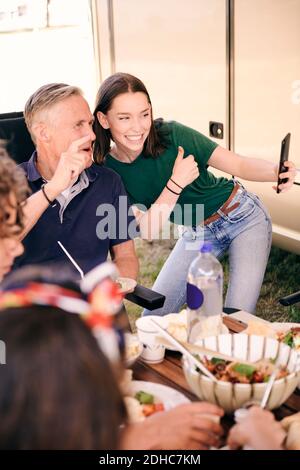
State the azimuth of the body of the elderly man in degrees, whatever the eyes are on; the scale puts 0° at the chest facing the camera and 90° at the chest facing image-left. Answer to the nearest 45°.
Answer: approximately 315°

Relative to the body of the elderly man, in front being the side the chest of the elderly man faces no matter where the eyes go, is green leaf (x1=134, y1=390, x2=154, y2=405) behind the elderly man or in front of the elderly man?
in front

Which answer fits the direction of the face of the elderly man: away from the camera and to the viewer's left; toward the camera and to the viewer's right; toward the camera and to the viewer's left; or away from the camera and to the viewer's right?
toward the camera and to the viewer's right

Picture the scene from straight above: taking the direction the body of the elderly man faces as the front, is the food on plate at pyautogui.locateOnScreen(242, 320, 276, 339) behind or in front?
in front

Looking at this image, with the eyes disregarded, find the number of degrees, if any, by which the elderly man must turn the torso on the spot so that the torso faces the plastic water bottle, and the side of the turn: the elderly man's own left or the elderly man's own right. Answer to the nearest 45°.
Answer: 0° — they already face it

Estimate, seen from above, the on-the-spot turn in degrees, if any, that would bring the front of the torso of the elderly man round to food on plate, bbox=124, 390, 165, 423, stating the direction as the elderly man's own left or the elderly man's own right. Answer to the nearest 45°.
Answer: approximately 45° to the elderly man's own right
